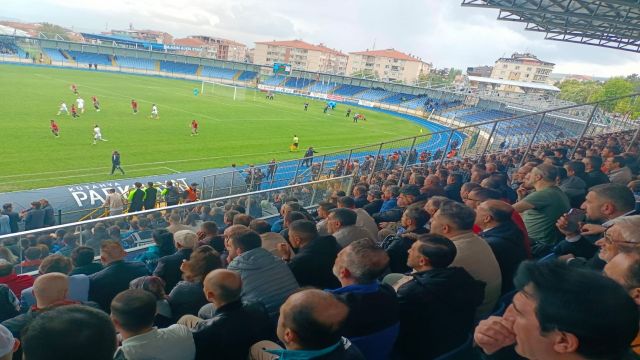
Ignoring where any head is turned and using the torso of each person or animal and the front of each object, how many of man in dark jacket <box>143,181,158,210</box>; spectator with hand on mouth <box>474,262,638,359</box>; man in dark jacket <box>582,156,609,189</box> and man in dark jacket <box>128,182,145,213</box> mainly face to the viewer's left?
2

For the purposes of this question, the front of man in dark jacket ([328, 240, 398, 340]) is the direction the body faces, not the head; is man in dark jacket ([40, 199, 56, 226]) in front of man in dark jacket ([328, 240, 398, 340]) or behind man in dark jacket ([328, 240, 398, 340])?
in front

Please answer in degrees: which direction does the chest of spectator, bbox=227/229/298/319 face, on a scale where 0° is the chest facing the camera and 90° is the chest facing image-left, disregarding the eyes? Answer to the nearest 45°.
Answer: approximately 135°

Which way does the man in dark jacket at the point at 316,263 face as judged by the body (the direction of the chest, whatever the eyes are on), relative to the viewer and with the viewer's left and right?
facing away from the viewer and to the left of the viewer

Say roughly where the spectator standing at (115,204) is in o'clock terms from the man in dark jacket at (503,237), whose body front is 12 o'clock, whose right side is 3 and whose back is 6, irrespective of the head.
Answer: The spectator standing is roughly at 11 o'clock from the man in dark jacket.

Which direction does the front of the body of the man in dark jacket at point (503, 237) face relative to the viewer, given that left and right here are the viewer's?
facing away from the viewer and to the left of the viewer

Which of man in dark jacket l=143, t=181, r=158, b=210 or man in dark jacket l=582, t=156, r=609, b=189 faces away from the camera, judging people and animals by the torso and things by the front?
man in dark jacket l=143, t=181, r=158, b=210

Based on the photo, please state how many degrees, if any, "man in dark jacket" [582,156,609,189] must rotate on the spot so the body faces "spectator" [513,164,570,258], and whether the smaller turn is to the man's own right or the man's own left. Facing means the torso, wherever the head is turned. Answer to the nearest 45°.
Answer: approximately 90° to the man's own left

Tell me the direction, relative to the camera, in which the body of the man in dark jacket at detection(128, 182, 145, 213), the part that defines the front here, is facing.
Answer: away from the camera

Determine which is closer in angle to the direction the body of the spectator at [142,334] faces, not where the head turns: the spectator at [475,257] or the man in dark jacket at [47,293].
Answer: the man in dark jacket

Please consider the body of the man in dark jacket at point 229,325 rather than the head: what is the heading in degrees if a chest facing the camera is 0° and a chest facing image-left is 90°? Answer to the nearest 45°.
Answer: approximately 135°

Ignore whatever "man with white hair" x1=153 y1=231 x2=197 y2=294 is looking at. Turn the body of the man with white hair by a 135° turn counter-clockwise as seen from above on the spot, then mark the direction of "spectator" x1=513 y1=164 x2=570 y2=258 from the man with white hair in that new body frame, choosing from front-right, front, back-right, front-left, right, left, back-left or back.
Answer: left

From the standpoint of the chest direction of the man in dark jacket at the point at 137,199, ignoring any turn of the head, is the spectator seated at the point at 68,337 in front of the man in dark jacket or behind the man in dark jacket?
behind

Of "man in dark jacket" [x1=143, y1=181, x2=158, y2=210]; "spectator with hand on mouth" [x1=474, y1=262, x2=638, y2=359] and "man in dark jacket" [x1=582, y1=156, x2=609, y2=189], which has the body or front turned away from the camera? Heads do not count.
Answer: "man in dark jacket" [x1=143, y1=181, x2=158, y2=210]

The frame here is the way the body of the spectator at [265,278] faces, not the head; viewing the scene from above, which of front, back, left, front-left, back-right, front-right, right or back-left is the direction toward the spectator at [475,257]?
back-right

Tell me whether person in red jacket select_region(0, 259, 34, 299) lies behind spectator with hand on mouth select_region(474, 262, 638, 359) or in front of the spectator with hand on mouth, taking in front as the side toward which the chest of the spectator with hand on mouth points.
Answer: in front

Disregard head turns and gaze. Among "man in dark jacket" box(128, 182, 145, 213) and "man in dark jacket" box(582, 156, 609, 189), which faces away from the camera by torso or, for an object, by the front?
"man in dark jacket" box(128, 182, 145, 213)

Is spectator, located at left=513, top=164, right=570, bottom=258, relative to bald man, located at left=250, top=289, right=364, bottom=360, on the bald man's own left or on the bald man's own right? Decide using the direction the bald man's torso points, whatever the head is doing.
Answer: on the bald man's own right
